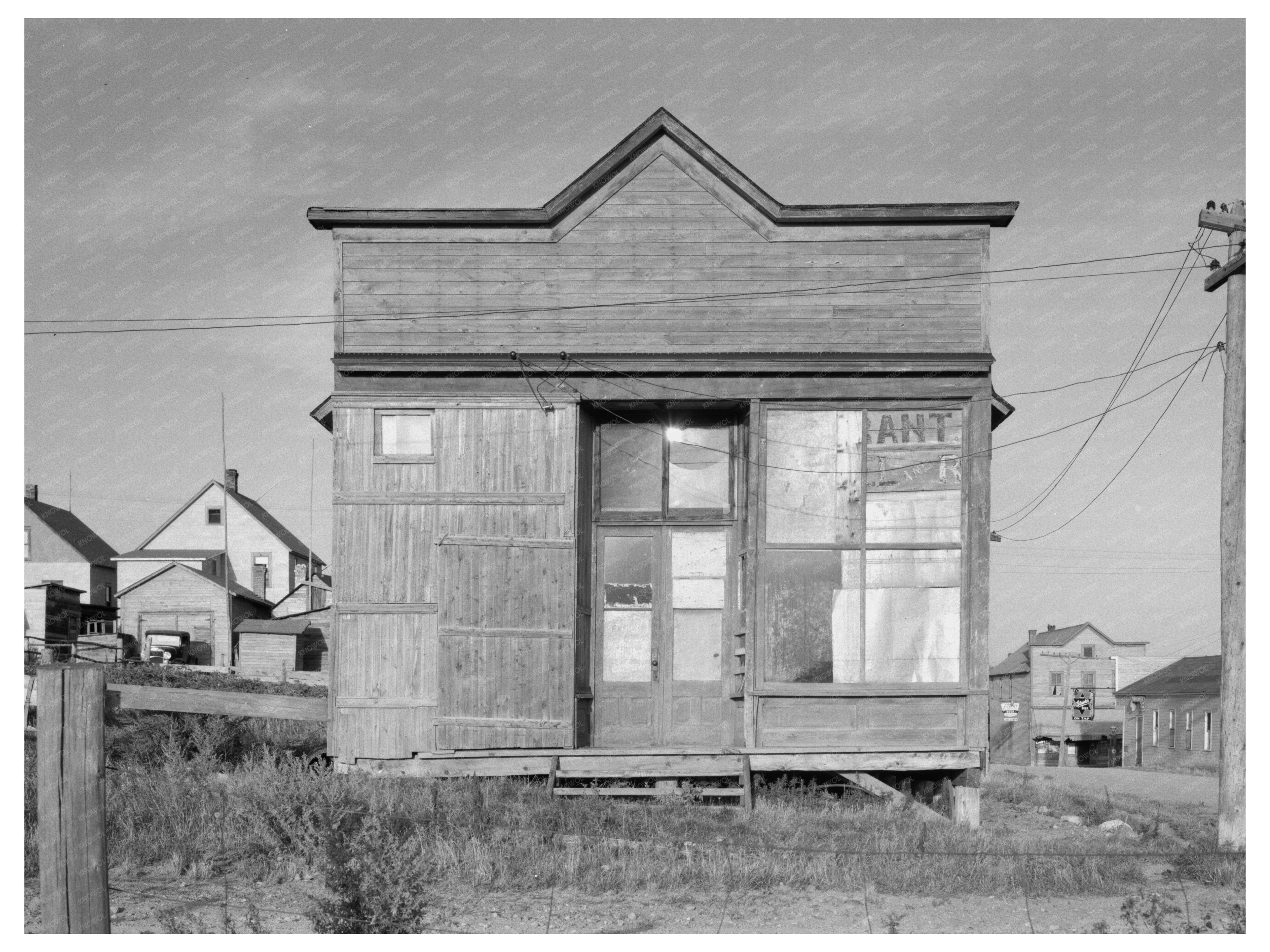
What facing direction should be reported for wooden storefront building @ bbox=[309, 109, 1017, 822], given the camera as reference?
facing the viewer

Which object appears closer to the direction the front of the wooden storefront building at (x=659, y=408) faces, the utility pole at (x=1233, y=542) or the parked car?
the utility pole

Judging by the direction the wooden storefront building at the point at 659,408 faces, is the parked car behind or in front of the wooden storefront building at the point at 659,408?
behind
